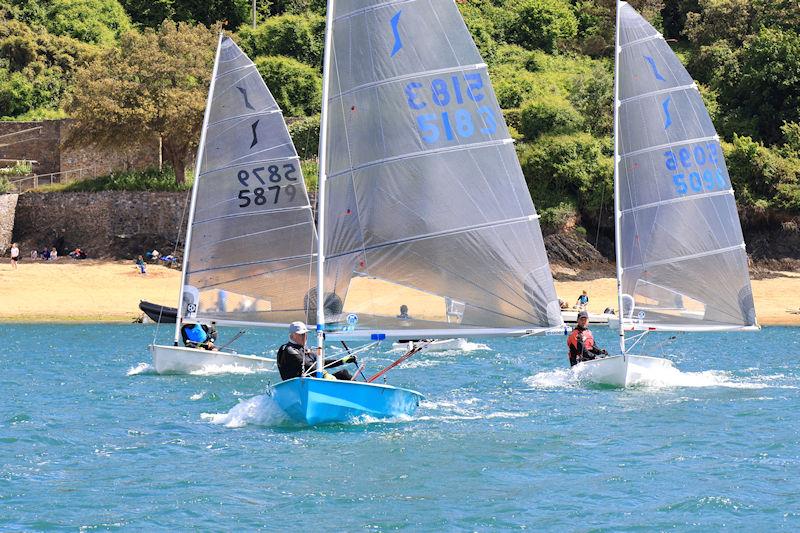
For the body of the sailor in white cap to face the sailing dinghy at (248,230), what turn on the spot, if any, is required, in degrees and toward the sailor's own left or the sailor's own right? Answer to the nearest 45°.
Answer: approximately 135° to the sailor's own left

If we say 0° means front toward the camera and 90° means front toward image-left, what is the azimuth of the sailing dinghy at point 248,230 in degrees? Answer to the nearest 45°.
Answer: approximately 45°

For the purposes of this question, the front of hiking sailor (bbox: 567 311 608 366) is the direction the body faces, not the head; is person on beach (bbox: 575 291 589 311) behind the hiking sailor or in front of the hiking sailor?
behind

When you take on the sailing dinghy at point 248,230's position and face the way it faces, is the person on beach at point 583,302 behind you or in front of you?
behind

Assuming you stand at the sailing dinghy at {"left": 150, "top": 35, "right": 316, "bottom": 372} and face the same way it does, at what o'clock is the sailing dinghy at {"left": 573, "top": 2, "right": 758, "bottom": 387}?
the sailing dinghy at {"left": 573, "top": 2, "right": 758, "bottom": 387} is roughly at 8 o'clock from the sailing dinghy at {"left": 150, "top": 35, "right": 316, "bottom": 372}.

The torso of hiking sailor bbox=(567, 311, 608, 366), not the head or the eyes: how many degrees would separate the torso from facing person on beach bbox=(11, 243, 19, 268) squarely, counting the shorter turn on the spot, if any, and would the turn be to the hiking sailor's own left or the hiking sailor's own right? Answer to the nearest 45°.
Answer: approximately 180°

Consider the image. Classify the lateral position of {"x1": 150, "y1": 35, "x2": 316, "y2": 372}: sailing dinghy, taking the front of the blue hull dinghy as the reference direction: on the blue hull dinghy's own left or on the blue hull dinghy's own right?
on the blue hull dinghy's own right

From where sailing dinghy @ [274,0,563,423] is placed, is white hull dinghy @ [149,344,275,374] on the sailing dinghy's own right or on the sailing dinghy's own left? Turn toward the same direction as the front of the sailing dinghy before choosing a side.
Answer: on the sailing dinghy's own right
